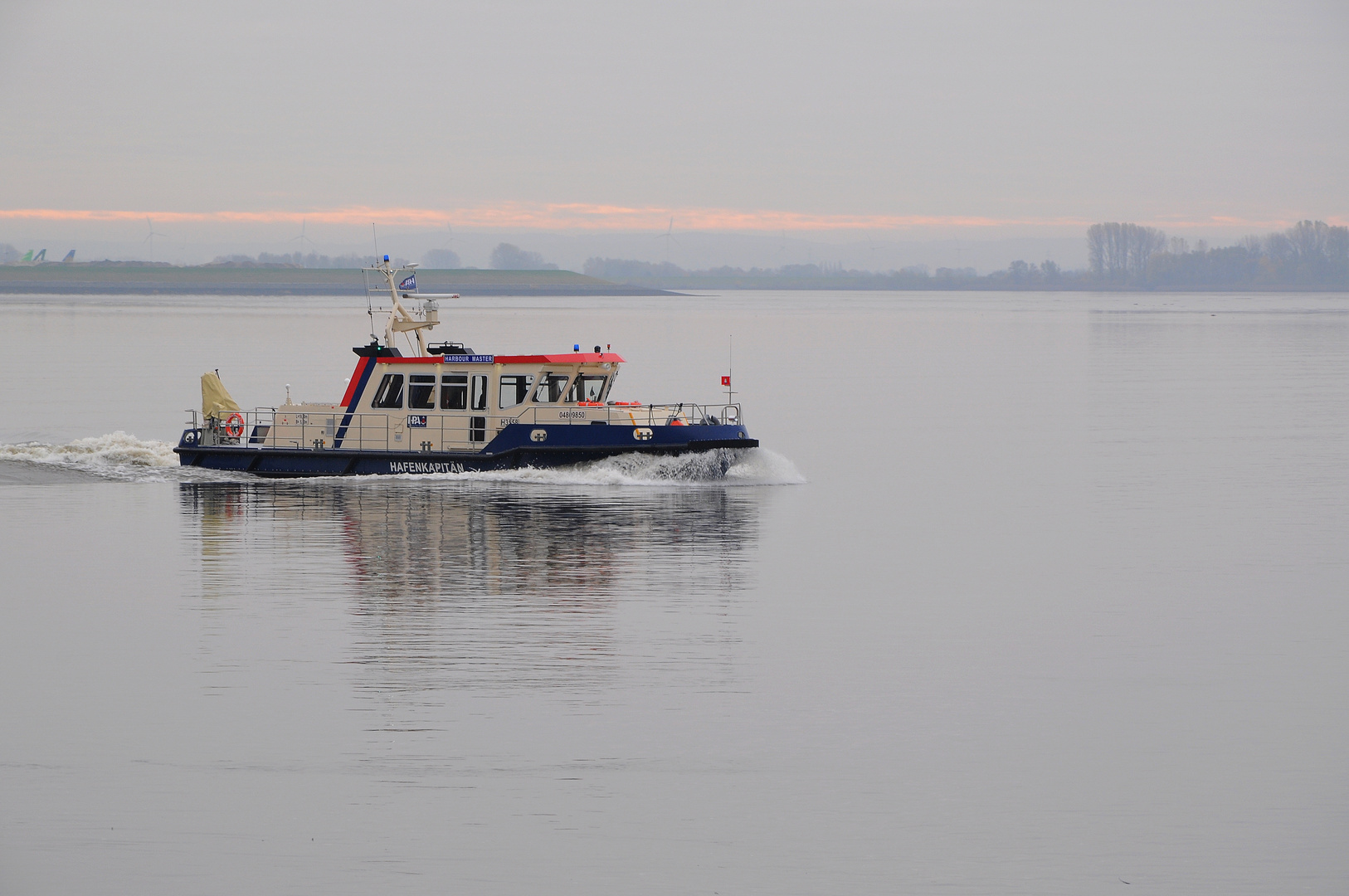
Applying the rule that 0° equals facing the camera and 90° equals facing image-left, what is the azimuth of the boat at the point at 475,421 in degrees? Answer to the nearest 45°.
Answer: approximately 270°
